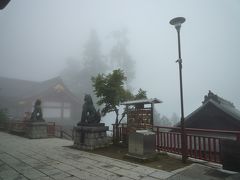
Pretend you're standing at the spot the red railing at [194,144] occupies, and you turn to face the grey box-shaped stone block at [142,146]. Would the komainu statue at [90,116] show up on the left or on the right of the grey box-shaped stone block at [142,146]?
right

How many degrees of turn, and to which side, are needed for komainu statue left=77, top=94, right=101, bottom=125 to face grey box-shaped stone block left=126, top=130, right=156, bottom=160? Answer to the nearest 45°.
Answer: approximately 90° to its left

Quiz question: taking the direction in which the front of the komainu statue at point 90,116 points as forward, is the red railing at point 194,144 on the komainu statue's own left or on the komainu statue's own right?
on the komainu statue's own left

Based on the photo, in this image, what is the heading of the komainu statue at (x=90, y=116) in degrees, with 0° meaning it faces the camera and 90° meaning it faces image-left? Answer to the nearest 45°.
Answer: approximately 45°
